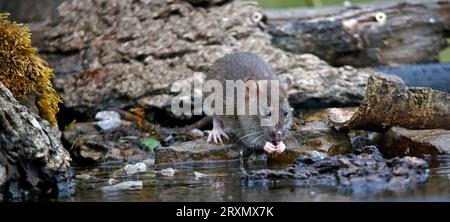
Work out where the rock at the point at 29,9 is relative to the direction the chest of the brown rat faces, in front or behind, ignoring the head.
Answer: behind

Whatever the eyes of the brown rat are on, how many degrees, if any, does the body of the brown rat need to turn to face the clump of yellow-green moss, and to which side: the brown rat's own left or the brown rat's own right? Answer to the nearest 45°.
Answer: approximately 90° to the brown rat's own right

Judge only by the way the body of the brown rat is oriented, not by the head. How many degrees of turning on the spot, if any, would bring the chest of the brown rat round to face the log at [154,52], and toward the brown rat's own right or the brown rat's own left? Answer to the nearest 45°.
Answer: approximately 180°

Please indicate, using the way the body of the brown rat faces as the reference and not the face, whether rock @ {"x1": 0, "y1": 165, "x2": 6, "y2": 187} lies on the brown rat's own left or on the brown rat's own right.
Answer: on the brown rat's own right

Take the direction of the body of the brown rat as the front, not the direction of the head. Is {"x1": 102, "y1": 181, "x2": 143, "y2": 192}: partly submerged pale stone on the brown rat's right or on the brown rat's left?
on the brown rat's right

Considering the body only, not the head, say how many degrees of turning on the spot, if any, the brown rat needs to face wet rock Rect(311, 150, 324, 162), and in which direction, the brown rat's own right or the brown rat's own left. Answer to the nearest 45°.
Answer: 0° — it already faces it

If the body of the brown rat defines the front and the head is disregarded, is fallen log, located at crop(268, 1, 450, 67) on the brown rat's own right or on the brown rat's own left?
on the brown rat's own left

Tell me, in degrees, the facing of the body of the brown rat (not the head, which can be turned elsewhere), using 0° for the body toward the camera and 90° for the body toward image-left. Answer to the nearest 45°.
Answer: approximately 315°

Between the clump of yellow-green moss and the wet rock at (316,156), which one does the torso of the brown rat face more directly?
the wet rock

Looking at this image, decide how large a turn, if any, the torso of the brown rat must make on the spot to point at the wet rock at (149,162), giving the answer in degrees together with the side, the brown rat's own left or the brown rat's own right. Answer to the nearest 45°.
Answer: approximately 135° to the brown rat's own right

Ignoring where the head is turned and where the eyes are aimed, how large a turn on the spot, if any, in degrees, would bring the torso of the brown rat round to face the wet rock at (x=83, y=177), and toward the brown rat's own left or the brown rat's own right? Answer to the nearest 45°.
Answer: approximately 90° to the brown rat's own right

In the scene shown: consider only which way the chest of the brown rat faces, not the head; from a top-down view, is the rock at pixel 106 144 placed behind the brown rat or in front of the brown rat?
behind
